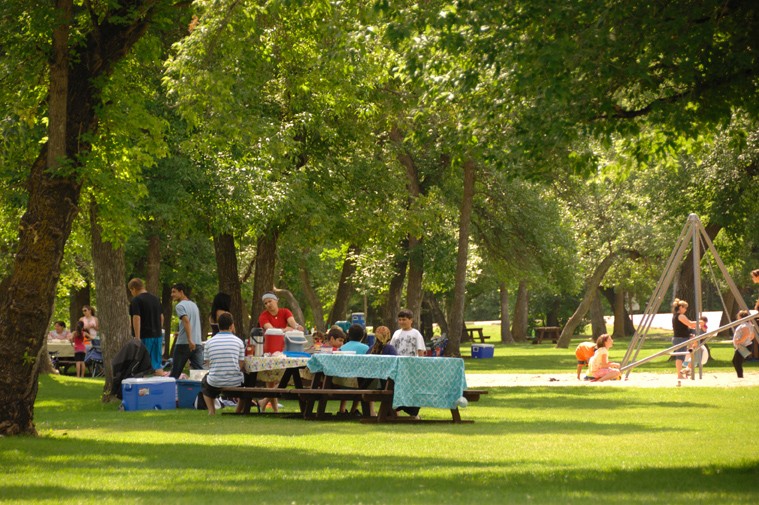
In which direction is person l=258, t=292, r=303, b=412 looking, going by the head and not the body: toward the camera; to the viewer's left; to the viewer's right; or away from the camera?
toward the camera

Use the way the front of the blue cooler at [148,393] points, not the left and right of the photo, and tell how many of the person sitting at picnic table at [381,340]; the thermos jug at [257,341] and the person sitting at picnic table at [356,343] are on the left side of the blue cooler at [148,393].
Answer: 3

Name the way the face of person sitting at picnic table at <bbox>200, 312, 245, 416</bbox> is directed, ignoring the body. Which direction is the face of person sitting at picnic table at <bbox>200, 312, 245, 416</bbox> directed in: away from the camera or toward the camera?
away from the camera

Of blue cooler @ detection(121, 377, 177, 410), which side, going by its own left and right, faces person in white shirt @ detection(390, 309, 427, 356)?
left

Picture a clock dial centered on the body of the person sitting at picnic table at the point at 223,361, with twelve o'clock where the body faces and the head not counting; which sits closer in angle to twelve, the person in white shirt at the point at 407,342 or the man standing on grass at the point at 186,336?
the man standing on grass

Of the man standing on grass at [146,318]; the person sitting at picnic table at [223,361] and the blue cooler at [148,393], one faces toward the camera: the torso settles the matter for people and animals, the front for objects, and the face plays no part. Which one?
the blue cooler

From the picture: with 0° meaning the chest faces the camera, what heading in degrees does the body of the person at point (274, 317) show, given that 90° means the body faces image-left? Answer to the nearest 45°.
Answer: approximately 0°

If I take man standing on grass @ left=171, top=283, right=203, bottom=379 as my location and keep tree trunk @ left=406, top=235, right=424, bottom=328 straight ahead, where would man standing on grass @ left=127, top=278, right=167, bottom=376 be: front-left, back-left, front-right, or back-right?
back-left

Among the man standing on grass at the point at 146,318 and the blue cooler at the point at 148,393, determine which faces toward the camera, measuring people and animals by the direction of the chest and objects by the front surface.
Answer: the blue cooler

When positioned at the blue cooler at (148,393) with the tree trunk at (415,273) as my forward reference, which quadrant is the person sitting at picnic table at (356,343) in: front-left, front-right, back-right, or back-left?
front-right

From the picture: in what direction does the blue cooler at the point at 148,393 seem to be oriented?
toward the camera

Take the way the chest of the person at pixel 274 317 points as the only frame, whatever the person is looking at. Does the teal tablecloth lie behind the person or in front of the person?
in front

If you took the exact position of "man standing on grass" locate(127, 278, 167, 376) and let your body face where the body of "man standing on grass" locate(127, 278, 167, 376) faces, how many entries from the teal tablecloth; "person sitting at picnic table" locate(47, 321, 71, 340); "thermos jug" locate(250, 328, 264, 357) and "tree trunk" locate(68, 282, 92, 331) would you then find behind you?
2

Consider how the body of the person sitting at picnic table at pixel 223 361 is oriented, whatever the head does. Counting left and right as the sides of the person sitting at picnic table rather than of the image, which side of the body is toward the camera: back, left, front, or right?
back

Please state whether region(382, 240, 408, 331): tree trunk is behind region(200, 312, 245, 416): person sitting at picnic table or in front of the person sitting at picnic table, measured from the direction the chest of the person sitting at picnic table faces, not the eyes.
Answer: in front

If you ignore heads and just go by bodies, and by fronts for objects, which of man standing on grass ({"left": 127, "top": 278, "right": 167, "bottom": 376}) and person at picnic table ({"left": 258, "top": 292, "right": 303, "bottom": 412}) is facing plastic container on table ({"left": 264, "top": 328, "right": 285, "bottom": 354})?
the person at picnic table

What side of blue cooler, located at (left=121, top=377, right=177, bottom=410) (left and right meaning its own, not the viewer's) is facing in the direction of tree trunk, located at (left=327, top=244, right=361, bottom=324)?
back

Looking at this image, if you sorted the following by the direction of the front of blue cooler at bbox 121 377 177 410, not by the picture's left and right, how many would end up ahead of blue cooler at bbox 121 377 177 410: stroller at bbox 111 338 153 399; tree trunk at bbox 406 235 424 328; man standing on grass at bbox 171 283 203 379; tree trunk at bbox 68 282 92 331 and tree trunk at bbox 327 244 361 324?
0

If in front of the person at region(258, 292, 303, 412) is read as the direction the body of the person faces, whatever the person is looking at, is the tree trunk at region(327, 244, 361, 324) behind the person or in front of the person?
behind

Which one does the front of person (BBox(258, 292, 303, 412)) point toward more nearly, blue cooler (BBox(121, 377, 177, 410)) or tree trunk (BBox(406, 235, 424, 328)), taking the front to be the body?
the blue cooler
